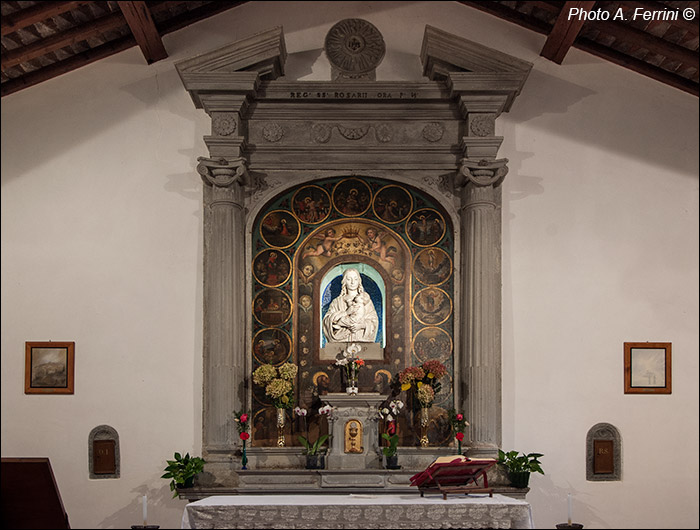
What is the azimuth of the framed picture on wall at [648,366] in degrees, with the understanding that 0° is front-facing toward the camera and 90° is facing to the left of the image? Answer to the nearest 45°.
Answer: approximately 0°

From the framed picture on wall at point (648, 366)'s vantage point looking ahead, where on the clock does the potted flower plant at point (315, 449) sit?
The potted flower plant is roughly at 2 o'clock from the framed picture on wall.

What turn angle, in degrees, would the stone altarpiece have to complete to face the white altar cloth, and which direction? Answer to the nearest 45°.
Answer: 0° — it already faces it
